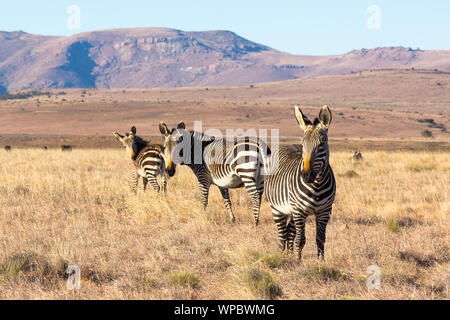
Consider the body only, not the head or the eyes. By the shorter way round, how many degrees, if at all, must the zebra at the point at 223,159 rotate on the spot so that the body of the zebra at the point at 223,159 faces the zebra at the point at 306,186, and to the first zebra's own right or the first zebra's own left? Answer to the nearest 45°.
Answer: approximately 135° to the first zebra's own left

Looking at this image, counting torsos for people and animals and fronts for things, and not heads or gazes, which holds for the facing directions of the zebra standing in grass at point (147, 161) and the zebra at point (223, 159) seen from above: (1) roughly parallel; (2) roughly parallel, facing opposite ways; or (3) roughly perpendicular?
roughly parallel

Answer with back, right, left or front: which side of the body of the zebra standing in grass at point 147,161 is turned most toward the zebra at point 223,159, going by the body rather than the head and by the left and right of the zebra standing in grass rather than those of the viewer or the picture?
back

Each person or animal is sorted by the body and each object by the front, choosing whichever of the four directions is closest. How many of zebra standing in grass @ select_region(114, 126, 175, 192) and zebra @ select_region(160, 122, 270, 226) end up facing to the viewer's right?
0

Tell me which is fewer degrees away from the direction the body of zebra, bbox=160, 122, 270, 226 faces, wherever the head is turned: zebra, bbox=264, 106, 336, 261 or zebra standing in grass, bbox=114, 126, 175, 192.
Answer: the zebra standing in grass

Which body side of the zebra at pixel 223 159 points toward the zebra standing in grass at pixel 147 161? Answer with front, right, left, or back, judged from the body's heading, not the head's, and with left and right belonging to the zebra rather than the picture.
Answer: front

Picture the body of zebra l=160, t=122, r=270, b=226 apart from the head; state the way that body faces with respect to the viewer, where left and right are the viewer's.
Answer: facing away from the viewer and to the left of the viewer

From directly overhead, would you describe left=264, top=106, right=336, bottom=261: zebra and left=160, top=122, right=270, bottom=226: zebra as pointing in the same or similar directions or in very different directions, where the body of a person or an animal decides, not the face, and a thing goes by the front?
very different directions

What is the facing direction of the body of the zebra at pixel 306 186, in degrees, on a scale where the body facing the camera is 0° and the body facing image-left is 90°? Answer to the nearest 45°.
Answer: approximately 315°

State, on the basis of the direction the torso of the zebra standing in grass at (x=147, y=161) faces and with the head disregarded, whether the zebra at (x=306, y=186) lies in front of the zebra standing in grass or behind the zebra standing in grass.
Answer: behind
